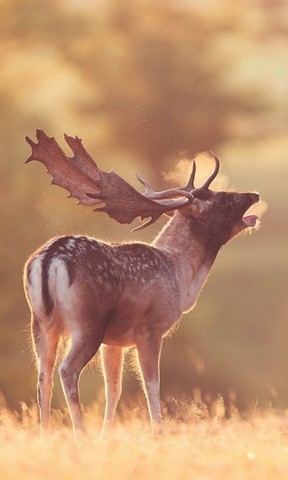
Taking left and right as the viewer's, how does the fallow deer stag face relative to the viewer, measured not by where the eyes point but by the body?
facing away from the viewer and to the right of the viewer
